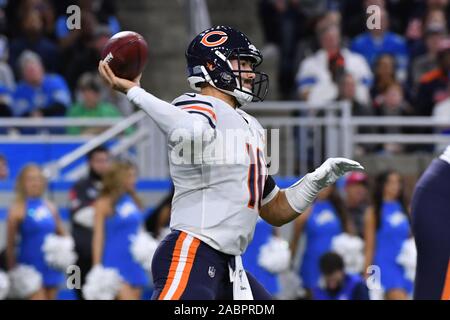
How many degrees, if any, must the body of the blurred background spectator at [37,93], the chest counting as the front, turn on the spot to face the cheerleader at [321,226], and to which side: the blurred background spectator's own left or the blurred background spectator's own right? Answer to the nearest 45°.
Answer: approximately 45° to the blurred background spectator's own left

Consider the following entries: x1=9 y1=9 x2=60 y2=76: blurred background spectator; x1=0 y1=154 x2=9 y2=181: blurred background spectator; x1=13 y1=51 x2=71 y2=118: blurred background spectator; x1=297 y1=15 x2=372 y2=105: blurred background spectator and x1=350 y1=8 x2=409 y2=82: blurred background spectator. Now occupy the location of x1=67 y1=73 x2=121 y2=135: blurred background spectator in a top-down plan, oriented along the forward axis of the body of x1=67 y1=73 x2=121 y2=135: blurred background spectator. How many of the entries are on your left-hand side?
2

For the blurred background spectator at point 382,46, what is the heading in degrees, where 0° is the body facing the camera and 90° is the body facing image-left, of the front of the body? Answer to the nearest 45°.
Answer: approximately 0°

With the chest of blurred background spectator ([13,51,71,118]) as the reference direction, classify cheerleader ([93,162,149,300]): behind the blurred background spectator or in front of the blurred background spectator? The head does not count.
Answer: in front

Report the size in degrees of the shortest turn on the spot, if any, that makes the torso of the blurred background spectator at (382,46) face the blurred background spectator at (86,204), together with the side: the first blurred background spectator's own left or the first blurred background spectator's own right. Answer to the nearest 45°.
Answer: approximately 45° to the first blurred background spectator's own right

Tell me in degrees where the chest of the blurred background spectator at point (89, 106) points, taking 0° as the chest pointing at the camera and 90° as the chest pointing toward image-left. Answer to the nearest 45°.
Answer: approximately 0°

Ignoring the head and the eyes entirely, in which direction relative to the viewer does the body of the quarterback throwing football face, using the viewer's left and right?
facing to the right of the viewer

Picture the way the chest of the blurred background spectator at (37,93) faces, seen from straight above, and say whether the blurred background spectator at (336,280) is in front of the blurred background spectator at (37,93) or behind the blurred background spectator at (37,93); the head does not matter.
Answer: in front
